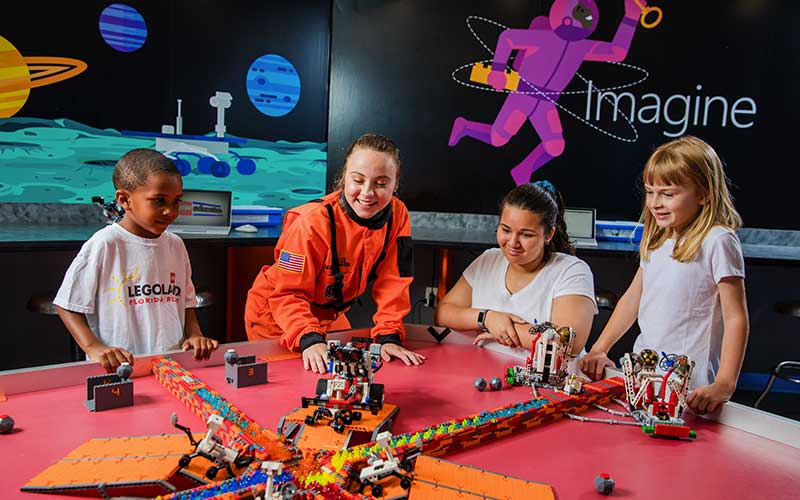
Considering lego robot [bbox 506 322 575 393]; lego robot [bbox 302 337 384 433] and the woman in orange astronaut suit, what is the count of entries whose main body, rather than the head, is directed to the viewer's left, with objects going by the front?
1

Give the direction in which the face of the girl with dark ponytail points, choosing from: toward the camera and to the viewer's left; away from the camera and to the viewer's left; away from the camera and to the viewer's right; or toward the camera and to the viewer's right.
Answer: toward the camera and to the viewer's left

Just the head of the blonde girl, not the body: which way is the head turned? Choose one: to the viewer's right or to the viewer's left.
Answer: to the viewer's left

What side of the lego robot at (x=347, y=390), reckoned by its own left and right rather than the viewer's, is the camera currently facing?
front

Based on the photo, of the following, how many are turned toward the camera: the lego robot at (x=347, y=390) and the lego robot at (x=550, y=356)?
1

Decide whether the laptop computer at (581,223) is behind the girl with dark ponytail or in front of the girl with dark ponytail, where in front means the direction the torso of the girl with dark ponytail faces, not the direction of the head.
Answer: behind

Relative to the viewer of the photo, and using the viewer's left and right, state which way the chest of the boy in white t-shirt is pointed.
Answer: facing the viewer and to the right of the viewer

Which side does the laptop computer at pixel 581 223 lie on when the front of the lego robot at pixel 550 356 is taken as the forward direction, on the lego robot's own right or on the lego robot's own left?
on the lego robot's own right

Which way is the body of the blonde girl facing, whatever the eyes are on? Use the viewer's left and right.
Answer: facing the viewer and to the left of the viewer

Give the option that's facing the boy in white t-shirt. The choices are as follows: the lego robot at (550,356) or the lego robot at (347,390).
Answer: the lego robot at (550,356)
